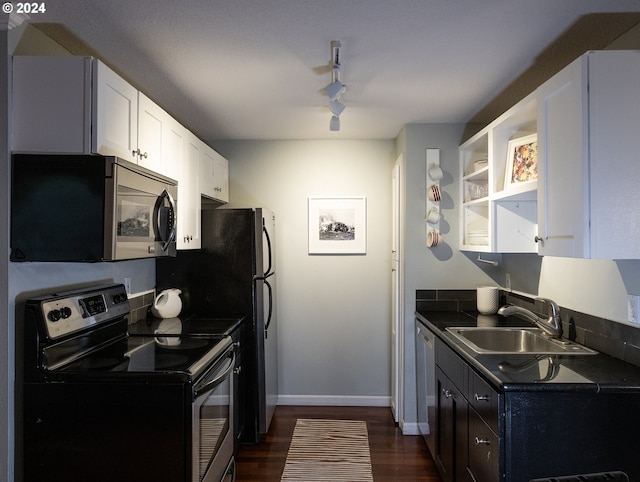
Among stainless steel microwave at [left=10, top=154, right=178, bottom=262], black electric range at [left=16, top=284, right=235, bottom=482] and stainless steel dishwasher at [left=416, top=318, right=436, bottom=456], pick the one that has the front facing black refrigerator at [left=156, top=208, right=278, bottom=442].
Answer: the stainless steel dishwasher

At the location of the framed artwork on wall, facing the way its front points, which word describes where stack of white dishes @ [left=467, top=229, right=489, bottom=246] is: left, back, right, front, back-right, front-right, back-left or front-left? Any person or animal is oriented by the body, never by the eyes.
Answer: front-left

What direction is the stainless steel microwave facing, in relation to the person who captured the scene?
facing the viewer and to the right of the viewer

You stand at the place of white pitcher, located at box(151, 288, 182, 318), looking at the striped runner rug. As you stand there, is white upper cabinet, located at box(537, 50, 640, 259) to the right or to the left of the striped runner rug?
right

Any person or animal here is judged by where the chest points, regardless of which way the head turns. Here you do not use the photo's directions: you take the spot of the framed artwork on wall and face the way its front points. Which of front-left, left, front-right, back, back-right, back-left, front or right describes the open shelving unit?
front-left

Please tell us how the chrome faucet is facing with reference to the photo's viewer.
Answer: facing to the left of the viewer

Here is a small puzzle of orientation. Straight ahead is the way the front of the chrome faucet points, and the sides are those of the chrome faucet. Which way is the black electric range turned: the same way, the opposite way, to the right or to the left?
the opposite way

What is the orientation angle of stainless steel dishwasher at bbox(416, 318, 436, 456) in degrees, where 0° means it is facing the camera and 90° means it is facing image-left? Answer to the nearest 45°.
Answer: approximately 90°

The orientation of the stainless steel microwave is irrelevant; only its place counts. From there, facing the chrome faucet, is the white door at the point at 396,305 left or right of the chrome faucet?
left

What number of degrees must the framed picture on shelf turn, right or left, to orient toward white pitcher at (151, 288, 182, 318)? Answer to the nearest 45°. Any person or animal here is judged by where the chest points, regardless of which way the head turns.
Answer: approximately 45° to its right

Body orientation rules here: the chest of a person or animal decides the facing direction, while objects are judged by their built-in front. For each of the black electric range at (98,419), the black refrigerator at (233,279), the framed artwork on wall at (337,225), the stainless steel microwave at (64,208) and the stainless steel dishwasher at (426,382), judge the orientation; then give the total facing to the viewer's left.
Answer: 1

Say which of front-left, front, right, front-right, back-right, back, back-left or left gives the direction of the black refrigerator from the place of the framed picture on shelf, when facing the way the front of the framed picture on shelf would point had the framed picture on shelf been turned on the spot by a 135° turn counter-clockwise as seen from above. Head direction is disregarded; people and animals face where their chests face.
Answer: back

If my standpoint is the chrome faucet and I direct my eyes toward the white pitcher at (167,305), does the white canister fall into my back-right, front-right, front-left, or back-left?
front-right

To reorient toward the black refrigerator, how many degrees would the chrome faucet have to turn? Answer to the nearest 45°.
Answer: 0° — it already faces it

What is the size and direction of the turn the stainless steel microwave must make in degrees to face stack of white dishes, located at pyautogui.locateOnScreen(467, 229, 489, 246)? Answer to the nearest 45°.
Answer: approximately 45° to its left

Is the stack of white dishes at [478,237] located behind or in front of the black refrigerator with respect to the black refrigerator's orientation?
in front

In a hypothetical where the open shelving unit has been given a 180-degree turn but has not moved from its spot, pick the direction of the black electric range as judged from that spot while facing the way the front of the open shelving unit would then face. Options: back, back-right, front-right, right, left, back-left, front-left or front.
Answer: back

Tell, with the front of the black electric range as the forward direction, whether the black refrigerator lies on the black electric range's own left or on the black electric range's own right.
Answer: on the black electric range's own left
